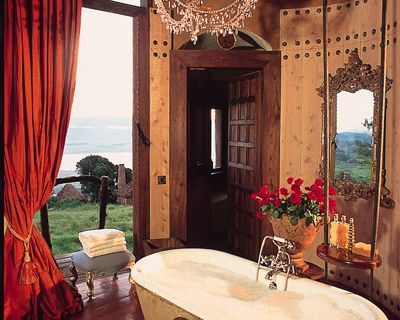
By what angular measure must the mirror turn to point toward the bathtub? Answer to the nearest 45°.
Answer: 0° — it already faces it

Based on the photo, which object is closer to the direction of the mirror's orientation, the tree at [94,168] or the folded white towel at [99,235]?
the folded white towel

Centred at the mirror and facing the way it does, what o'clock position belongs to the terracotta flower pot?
The terracotta flower pot is roughly at 2 o'clock from the mirror.

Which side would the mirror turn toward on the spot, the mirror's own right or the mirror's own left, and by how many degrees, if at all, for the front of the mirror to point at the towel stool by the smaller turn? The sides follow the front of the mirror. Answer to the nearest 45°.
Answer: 0° — it already faces it

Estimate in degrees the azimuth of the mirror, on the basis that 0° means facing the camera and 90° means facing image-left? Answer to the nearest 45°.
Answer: approximately 45°

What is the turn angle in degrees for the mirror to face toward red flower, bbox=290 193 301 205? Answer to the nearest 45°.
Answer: approximately 45° to its right

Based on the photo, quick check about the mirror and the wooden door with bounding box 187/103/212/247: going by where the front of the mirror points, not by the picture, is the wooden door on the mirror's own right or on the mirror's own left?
on the mirror's own right

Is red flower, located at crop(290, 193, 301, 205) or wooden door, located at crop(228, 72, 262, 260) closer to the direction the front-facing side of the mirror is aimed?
the red flower

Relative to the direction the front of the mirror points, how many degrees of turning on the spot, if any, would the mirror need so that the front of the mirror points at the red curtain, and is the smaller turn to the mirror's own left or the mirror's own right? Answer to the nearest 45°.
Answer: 0° — it already faces it

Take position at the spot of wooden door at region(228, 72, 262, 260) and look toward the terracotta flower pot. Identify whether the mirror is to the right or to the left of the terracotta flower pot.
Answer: left
